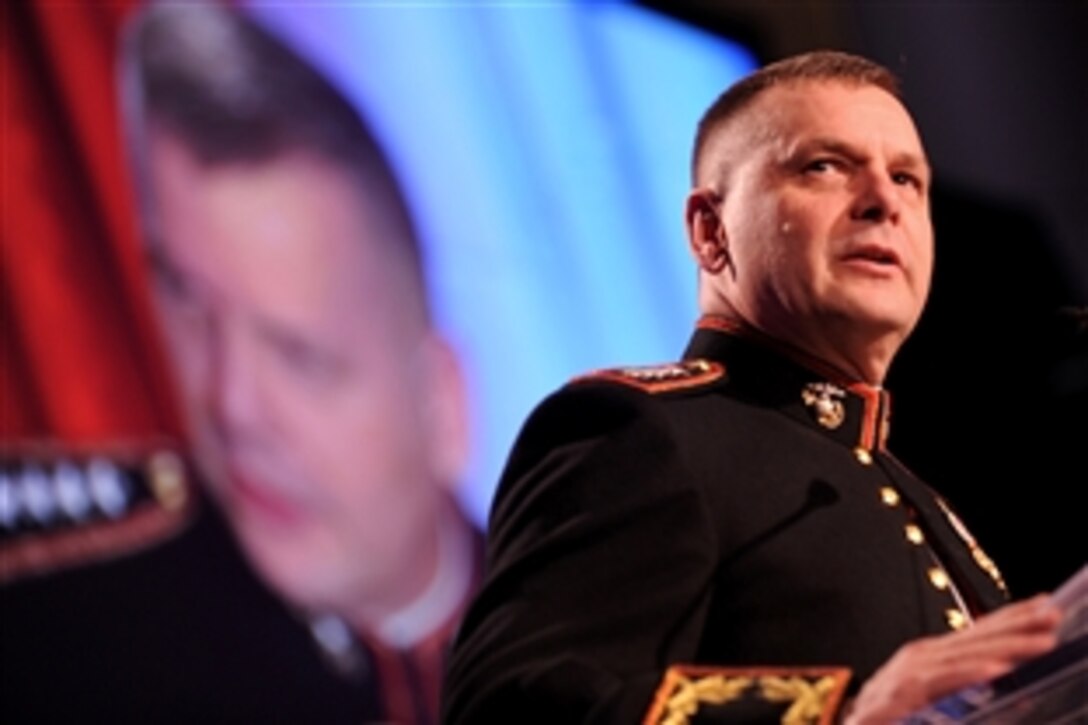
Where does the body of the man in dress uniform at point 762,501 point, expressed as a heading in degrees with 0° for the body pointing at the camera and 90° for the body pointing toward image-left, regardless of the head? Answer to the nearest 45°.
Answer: approximately 315°
